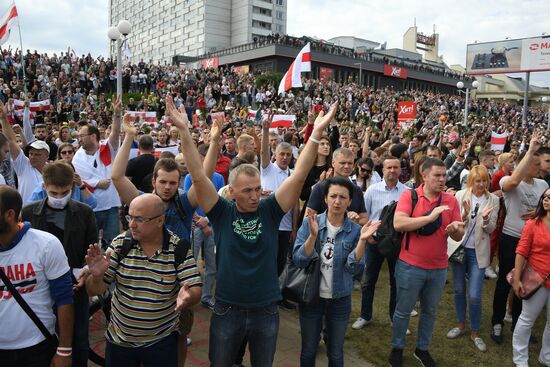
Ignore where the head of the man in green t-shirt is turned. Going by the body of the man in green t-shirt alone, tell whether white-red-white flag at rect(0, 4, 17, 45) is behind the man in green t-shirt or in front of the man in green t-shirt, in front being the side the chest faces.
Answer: behind

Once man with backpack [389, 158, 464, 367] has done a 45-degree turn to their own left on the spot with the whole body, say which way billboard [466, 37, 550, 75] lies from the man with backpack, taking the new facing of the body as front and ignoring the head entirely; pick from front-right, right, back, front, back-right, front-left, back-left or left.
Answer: left

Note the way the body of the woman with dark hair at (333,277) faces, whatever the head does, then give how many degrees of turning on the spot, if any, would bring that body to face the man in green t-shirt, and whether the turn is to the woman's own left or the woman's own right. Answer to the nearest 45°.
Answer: approximately 45° to the woman's own right

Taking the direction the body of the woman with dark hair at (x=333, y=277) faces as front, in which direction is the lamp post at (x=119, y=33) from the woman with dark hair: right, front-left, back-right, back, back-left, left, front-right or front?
back-right

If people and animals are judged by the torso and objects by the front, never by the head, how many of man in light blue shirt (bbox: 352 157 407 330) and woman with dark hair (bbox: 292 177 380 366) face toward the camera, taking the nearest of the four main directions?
2

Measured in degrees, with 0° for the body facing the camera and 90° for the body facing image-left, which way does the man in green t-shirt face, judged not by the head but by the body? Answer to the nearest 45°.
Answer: approximately 0°

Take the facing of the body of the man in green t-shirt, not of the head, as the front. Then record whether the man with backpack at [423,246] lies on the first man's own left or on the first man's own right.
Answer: on the first man's own left

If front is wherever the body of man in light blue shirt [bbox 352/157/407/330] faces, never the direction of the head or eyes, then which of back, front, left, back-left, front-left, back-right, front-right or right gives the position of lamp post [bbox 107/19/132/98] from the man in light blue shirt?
back-right

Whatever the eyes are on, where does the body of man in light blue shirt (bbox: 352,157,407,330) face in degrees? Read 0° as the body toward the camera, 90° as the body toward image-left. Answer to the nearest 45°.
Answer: approximately 0°
